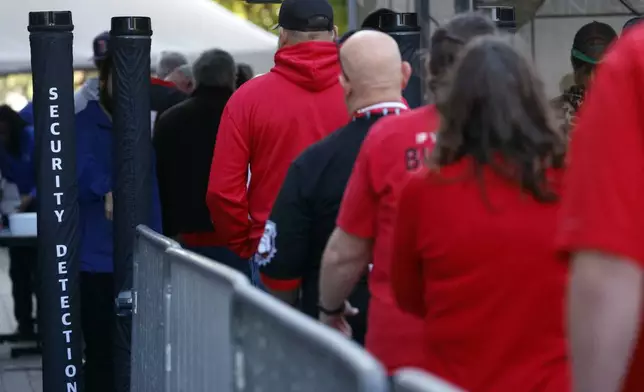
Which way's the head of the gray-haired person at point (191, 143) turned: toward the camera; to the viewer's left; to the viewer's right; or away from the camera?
away from the camera

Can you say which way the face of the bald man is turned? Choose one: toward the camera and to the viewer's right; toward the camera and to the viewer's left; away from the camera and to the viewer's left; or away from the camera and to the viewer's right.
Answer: away from the camera and to the viewer's left

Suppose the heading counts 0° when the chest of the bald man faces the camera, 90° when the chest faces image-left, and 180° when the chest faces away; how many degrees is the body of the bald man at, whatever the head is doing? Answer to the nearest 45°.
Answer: approximately 180°

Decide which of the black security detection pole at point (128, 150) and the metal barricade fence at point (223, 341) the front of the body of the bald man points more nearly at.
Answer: the black security detection pole

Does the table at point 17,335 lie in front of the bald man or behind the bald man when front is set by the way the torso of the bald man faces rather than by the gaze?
in front

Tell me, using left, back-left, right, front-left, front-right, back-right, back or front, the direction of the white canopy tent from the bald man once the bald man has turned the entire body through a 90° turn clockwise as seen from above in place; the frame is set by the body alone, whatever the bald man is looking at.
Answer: left

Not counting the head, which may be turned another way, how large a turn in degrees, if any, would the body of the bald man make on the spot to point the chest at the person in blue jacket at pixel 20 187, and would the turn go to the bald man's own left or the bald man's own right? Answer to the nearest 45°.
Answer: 0° — they already face them

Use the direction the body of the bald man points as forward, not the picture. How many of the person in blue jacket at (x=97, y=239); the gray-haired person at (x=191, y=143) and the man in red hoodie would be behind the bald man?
0

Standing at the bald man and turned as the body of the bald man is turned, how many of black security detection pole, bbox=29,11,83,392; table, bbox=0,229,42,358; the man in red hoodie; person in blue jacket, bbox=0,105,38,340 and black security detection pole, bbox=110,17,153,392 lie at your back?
0

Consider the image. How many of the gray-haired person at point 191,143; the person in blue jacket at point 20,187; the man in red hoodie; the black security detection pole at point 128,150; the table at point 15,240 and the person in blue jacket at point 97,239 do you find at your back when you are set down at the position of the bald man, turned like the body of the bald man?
0

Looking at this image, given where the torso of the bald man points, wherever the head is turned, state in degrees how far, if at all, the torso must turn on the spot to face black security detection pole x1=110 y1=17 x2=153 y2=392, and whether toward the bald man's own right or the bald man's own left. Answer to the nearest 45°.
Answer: approximately 45° to the bald man's own left

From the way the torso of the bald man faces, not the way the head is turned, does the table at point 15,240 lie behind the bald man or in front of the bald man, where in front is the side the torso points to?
in front
